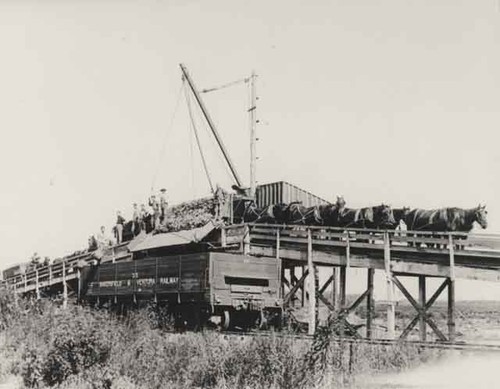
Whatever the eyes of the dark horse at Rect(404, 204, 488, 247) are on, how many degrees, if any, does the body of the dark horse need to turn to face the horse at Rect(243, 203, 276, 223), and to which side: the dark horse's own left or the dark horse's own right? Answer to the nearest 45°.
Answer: approximately 135° to the dark horse's own left

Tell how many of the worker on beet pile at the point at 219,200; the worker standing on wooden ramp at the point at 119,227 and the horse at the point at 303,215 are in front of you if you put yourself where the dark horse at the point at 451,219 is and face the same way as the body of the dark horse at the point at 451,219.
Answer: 0

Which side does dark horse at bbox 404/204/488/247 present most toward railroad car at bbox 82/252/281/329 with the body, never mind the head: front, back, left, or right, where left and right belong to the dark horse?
back

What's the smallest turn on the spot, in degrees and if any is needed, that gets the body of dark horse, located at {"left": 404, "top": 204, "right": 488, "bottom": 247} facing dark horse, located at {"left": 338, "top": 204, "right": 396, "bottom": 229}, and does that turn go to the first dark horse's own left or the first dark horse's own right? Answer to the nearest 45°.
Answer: approximately 180°

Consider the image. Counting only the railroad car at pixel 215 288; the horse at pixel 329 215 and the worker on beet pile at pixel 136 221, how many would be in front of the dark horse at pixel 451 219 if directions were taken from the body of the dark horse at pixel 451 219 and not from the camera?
0

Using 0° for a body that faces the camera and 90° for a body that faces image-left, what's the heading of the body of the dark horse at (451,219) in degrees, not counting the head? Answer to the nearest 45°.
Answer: approximately 270°

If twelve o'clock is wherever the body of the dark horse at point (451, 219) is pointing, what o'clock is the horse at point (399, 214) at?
The horse is roughly at 7 o'clock from the dark horse.

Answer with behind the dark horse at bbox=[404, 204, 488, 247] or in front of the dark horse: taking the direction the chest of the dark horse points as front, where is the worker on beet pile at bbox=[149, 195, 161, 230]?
behind

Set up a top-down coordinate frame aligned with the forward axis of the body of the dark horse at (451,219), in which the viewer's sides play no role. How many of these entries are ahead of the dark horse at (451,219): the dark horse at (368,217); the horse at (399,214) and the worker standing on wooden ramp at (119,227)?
0

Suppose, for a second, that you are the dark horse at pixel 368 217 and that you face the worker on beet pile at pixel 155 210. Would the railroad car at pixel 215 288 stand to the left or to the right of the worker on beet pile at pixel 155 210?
left
